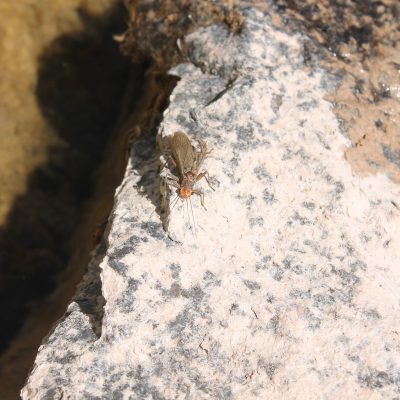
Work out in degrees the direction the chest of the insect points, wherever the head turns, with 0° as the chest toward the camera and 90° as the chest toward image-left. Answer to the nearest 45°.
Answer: approximately 0°
